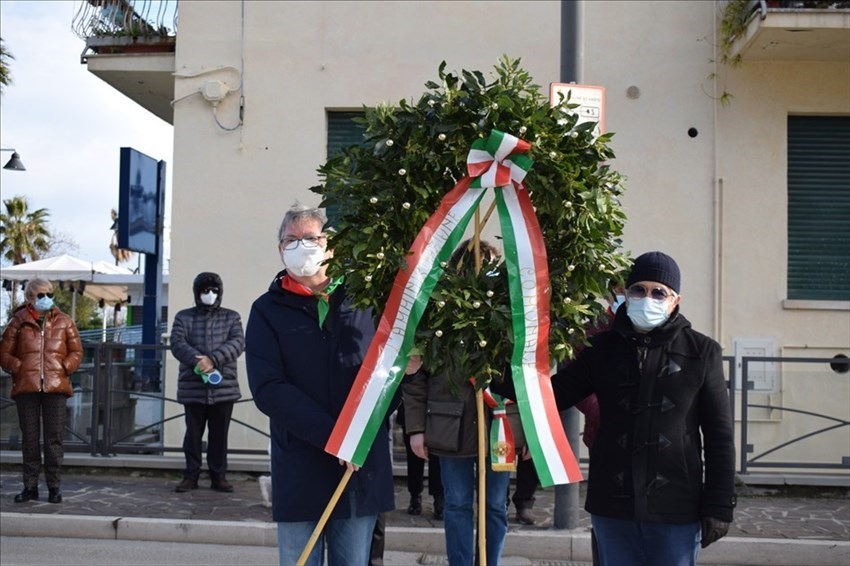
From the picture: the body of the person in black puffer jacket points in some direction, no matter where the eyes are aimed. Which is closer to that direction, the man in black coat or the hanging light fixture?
the man in black coat

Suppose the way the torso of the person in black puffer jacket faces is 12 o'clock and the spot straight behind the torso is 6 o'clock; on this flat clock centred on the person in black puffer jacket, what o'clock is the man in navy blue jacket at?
The man in navy blue jacket is roughly at 12 o'clock from the person in black puffer jacket.

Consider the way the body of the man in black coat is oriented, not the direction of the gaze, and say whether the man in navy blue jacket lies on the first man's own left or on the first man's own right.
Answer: on the first man's own right

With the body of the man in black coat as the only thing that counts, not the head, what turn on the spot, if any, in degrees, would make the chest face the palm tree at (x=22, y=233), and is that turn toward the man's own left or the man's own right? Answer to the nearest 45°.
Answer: approximately 135° to the man's own right

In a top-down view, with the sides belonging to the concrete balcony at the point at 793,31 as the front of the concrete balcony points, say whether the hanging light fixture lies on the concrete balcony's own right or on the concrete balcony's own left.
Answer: on the concrete balcony's own right

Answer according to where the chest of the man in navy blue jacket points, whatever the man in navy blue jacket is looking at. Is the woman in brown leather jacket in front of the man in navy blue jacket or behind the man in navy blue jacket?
behind

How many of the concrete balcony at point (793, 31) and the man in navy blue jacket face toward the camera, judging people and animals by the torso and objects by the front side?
2

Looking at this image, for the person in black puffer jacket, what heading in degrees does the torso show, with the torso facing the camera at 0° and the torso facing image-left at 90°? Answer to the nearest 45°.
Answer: approximately 0°

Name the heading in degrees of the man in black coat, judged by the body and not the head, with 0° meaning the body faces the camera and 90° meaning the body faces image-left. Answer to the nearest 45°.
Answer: approximately 0°
